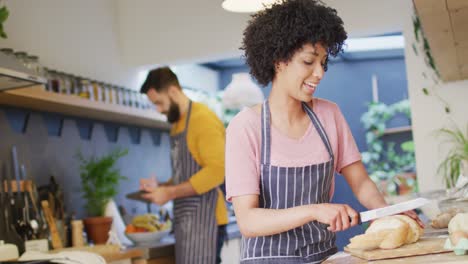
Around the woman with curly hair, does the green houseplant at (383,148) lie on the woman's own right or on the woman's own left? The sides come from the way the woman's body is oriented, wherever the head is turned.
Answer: on the woman's own left

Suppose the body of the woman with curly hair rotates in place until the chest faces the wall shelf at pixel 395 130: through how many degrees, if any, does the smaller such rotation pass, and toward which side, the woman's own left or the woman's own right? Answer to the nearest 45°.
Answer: approximately 135° to the woman's own left

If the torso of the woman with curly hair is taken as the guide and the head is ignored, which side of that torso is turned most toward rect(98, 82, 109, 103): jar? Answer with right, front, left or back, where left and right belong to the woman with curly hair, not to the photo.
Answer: back

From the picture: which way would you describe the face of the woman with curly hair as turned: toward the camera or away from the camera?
toward the camera

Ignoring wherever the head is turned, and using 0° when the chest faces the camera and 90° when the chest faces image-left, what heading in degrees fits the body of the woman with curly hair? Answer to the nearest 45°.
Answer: approximately 315°
